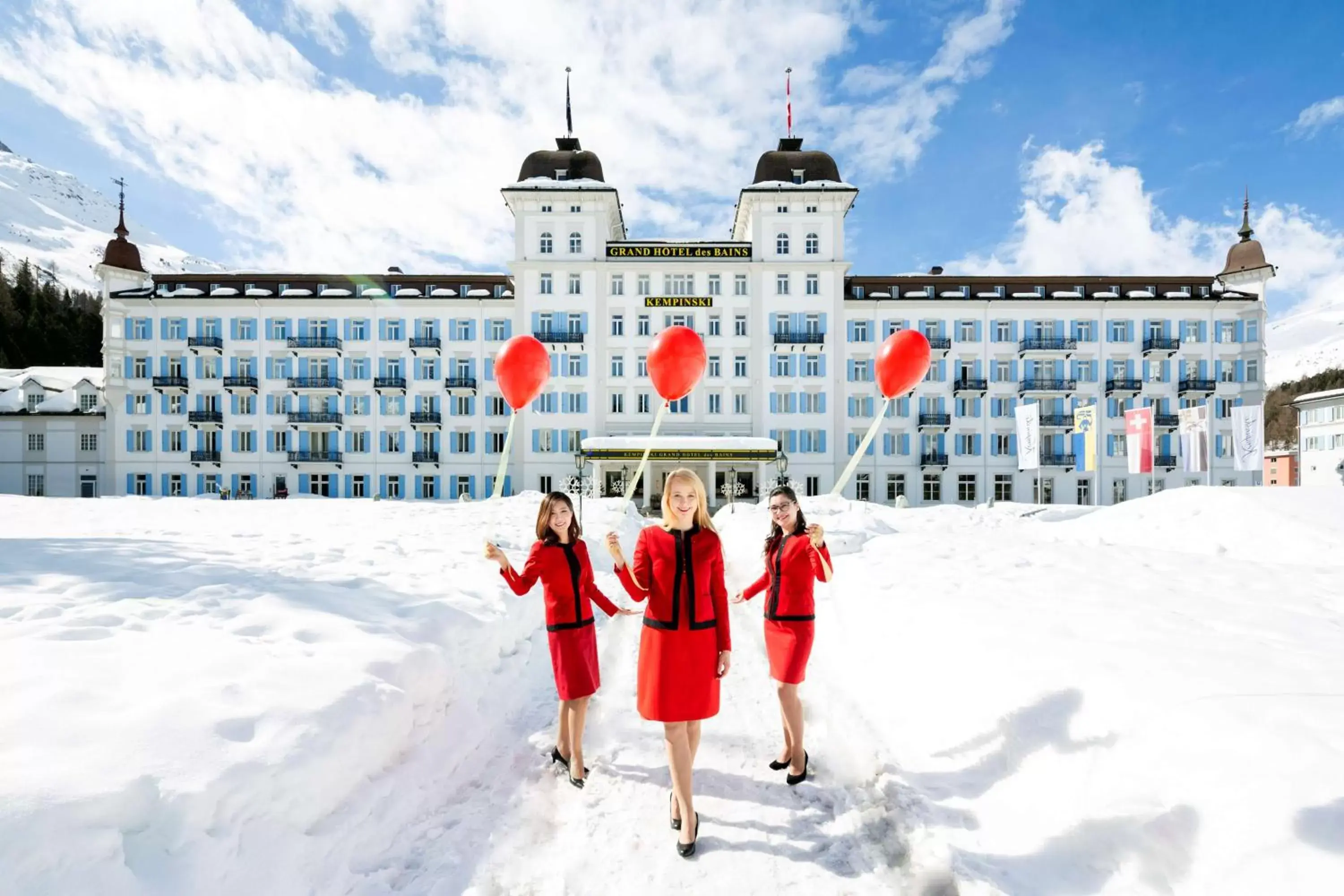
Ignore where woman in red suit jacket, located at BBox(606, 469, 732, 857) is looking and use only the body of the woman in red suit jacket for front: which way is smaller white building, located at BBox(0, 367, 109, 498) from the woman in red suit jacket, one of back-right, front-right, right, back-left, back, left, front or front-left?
back-right

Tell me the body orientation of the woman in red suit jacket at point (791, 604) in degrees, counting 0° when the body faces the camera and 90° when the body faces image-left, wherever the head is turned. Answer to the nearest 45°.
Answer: approximately 45°

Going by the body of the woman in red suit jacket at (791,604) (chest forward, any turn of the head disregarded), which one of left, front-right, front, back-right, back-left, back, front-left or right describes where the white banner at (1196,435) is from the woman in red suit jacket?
back

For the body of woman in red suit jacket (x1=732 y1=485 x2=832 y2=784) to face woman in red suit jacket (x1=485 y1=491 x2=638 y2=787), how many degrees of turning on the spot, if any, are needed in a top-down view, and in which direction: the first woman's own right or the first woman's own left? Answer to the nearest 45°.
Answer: approximately 45° to the first woman's own right

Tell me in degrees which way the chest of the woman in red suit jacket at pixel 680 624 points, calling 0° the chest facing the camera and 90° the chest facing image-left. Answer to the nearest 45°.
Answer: approximately 0°

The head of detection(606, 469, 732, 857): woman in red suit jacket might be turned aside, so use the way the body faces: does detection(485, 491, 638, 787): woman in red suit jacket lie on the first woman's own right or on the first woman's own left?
on the first woman's own right

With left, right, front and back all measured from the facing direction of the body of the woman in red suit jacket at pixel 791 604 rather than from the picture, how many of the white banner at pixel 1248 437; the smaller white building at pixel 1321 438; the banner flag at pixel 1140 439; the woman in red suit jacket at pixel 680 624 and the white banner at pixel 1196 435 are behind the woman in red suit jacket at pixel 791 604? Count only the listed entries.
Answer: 4

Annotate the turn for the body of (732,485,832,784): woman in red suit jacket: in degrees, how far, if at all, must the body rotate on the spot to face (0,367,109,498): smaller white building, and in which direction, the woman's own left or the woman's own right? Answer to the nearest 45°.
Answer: approximately 90° to the woman's own right

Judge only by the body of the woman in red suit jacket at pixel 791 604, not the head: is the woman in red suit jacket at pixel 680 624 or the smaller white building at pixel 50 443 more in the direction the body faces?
the woman in red suit jacket
